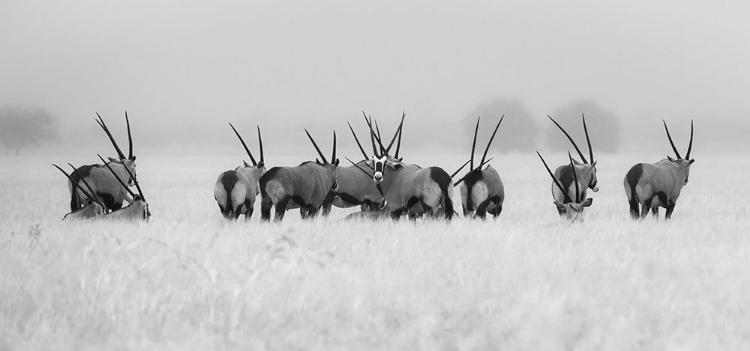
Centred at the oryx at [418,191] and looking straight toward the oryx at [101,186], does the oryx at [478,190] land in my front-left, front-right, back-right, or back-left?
back-right

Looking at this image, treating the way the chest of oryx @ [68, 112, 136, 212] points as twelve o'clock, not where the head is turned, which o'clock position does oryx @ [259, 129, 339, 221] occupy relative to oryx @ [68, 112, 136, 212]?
oryx @ [259, 129, 339, 221] is roughly at 1 o'clock from oryx @ [68, 112, 136, 212].

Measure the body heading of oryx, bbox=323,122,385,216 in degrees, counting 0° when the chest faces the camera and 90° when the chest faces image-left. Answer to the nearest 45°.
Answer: approximately 270°

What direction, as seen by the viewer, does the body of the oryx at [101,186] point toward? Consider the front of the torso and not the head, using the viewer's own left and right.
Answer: facing to the right of the viewer

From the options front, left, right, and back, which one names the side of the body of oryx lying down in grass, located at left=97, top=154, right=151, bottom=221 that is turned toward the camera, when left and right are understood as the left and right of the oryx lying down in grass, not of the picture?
right

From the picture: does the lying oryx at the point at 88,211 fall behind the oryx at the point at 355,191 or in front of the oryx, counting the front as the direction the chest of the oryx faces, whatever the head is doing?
behind

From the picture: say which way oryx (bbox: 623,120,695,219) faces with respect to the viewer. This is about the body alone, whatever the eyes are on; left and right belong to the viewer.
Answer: facing away from the viewer and to the right of the viewer
